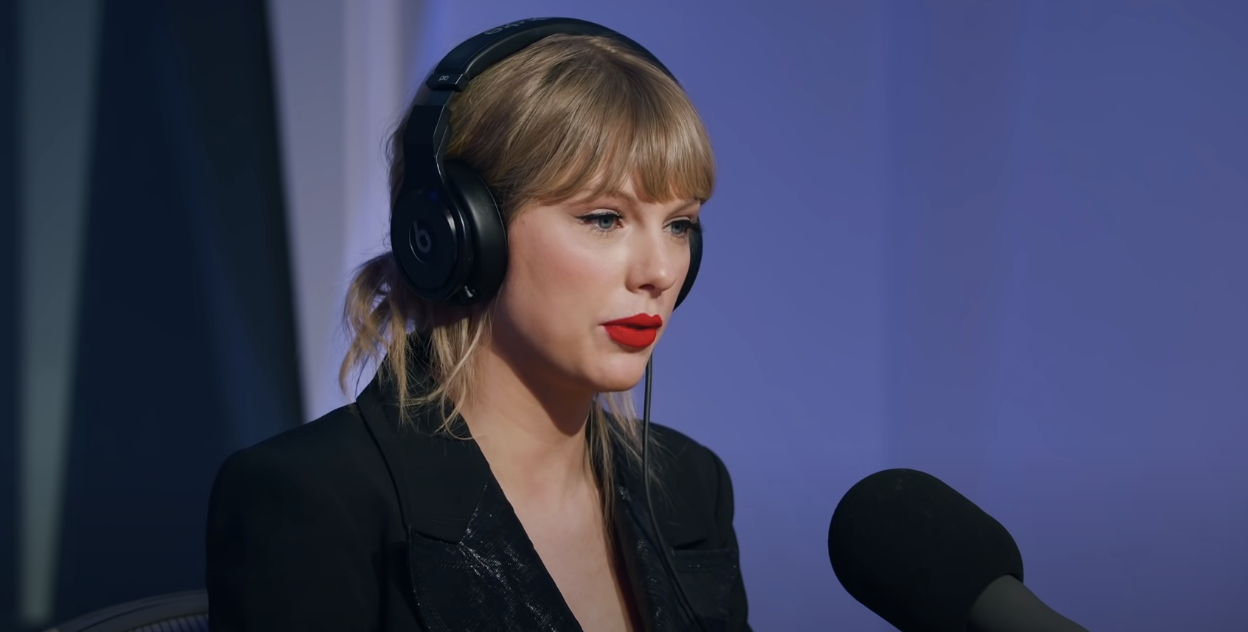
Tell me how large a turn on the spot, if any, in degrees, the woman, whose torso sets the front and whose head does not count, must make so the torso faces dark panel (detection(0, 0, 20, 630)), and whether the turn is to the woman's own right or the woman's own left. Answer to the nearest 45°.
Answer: approximately 180°

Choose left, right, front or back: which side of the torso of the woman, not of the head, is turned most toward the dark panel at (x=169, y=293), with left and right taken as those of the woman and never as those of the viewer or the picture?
back

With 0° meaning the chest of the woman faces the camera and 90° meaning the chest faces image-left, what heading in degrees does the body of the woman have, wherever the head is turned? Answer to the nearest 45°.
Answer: approximately 315°
